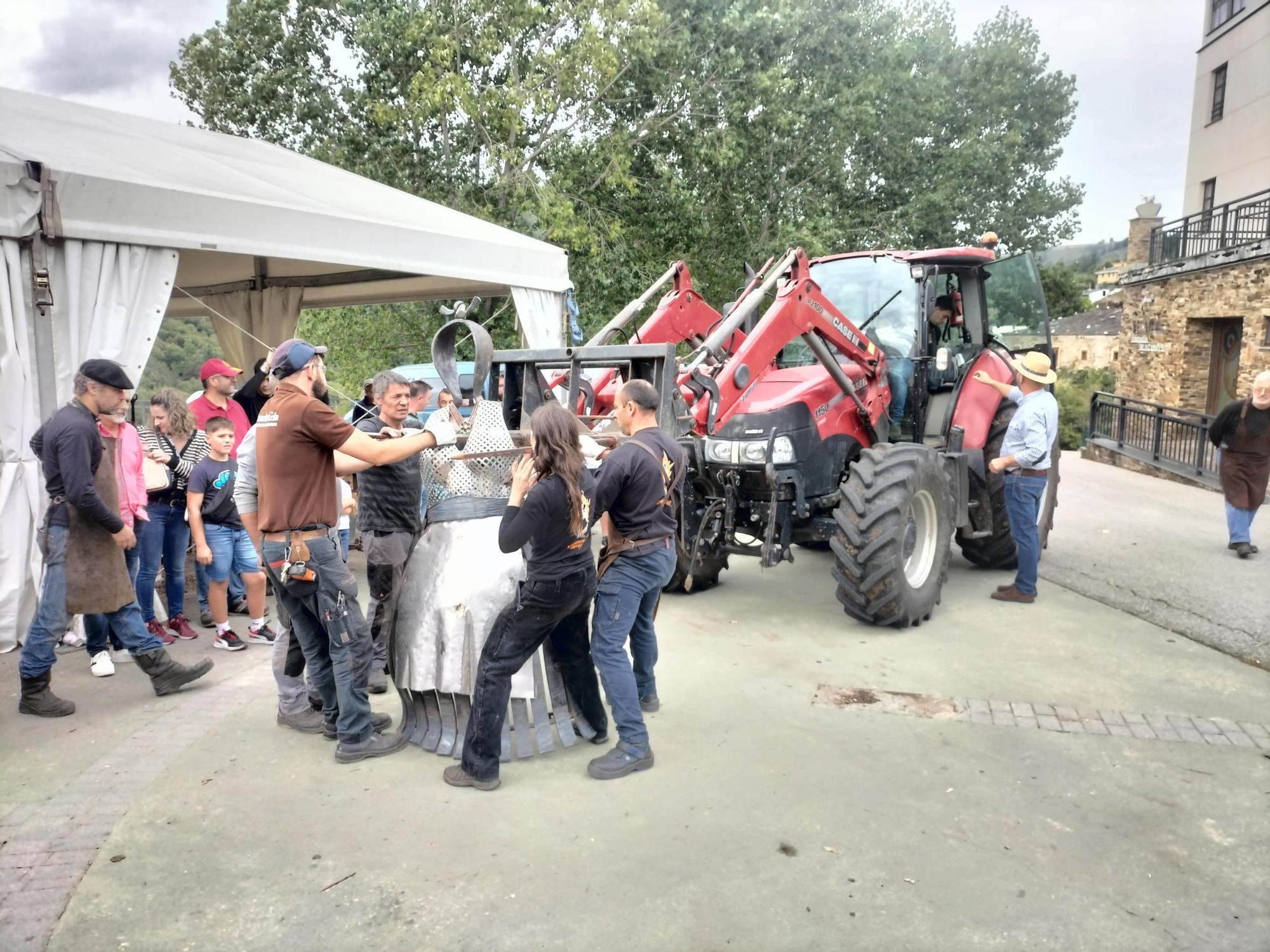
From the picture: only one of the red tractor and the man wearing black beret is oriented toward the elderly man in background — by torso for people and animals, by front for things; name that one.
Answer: the man wearing black beret

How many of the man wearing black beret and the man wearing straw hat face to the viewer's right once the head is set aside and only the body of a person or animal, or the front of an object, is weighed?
1

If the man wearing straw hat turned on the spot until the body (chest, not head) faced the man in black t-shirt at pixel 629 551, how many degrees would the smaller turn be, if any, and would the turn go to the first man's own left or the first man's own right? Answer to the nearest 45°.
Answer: approximately 45° to the first man's own left

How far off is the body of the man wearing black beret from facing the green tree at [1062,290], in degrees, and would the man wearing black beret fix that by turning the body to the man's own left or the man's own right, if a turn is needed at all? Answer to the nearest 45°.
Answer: approximately 45° to the man's own left

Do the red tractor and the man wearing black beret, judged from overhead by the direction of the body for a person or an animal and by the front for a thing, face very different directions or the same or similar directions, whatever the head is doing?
very different directions

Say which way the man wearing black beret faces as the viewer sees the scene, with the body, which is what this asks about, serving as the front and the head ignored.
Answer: to the viewer's right

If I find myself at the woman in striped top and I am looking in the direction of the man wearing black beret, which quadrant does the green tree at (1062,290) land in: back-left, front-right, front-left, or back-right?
back-left

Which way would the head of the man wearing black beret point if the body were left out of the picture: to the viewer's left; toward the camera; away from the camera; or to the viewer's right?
to the viewer's right

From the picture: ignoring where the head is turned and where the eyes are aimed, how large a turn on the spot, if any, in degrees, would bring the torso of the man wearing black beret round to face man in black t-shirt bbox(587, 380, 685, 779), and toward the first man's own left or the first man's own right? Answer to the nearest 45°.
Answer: approximately 45° to the first man's own right

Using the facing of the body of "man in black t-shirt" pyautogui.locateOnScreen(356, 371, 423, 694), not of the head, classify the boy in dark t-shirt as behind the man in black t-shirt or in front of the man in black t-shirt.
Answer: behind

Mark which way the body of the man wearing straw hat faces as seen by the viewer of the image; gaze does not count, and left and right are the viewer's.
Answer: facing to the left of the viewer

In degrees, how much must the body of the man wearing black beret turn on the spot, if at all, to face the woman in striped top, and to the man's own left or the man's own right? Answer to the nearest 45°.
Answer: approximately 90° to the man's own left

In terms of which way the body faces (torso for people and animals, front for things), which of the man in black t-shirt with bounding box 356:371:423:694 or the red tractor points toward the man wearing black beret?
the red tractor
